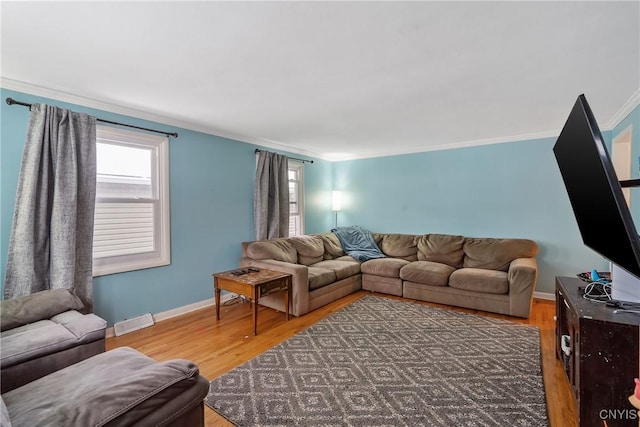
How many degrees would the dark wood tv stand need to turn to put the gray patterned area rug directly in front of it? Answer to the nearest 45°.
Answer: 0° — it already faces it

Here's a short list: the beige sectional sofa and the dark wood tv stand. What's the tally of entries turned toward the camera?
1

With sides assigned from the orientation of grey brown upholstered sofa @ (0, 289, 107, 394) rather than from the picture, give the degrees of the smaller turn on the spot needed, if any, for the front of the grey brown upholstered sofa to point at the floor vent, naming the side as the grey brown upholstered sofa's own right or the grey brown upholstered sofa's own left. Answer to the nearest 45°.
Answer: approximately 90° to the grey brown upholstered sofa's own left

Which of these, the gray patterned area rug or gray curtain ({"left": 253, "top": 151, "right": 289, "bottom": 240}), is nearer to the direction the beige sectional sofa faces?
the gray patterned area rug

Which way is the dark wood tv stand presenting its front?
to the viewer's left

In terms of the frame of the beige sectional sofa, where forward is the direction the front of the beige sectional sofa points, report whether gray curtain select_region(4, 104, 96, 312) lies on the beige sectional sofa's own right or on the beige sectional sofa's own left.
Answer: on the beige sectional sofa's own right

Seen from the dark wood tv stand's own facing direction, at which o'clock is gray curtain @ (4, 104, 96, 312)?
The gray curtain is roughly at 11 o'clock from the dark wood tv stand.

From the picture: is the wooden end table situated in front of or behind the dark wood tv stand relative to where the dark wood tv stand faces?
in front

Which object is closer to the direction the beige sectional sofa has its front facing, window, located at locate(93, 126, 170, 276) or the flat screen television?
the flat screen television

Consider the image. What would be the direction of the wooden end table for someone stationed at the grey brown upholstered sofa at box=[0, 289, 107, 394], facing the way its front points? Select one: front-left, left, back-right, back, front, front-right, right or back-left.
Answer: front-left

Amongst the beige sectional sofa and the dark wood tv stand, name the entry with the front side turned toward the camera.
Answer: the beige sectional sofa

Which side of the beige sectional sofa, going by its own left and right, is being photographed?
front

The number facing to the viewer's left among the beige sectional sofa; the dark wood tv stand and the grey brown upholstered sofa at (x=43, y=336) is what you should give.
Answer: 1

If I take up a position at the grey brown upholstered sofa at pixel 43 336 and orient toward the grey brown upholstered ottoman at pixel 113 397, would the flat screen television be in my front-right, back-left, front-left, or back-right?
front-left

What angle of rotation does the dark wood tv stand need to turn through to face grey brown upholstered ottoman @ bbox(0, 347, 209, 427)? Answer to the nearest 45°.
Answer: approximately 45° to its left

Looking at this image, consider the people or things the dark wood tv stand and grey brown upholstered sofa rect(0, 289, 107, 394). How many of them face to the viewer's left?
1

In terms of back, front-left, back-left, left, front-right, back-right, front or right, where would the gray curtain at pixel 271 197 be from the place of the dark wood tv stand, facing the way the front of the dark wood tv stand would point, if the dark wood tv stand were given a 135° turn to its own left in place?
back-right

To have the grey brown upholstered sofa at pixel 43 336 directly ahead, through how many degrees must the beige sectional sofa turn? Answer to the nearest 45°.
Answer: approximately 45° to its right

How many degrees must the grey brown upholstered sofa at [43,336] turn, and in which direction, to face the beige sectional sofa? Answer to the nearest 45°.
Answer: approximately 45° to its left

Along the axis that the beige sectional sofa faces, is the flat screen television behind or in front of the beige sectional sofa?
in front

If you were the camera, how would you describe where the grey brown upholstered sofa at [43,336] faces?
facing the viewer and to the right of the viewer
